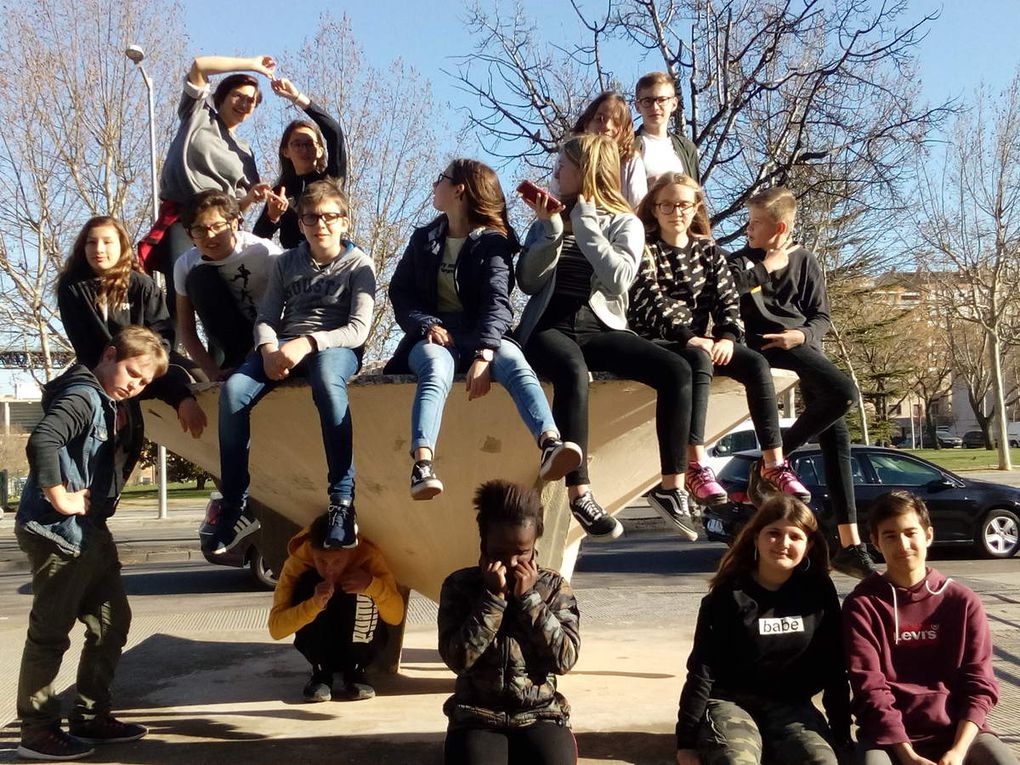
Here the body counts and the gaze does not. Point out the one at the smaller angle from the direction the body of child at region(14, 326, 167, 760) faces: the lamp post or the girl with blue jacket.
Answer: the girl with blue jacket

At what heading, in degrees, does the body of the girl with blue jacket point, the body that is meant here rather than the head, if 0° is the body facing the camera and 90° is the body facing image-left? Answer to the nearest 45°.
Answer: approximately 0°

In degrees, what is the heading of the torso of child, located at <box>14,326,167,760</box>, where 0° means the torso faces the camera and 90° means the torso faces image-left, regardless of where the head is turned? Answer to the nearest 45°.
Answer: approximately 315°

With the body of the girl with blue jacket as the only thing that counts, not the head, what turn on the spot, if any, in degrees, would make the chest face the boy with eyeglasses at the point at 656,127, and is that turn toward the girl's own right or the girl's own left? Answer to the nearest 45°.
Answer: approximately 135° to the girl's own left
